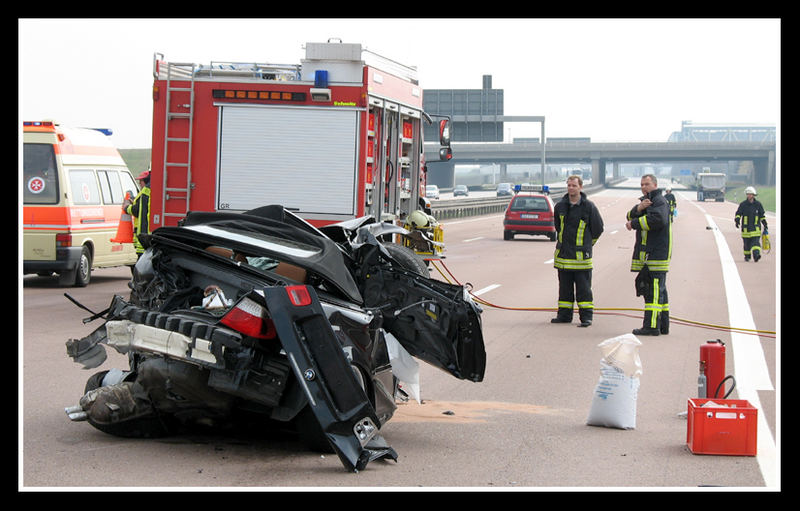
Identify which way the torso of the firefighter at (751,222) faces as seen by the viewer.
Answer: toward the camera

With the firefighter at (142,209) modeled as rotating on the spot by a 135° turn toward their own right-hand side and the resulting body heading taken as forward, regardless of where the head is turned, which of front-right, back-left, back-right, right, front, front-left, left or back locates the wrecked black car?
back-right

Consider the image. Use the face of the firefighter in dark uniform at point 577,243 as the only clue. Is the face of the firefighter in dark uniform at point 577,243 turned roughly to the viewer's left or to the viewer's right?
to the viewer's left

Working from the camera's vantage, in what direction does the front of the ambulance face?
facing away from the viewer and to the right of the viewer

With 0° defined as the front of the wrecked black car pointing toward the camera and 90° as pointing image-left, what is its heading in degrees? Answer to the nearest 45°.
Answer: approximately 225°
